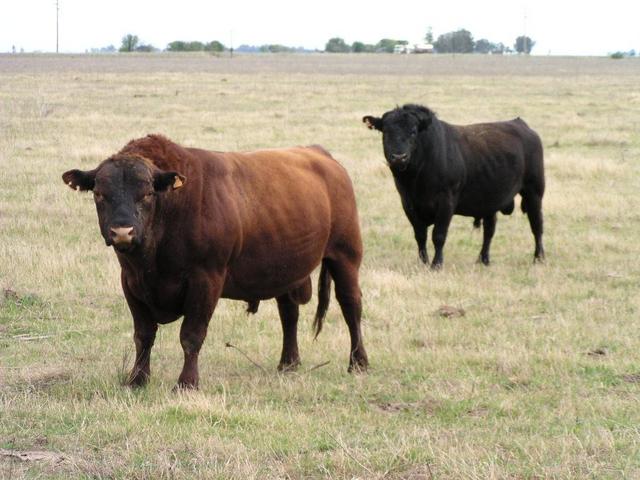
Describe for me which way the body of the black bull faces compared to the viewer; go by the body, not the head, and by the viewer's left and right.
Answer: facing the viewer and to the left of the viewer

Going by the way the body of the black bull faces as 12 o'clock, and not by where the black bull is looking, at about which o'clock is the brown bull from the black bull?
The brown bull is roughly at 11 o'clock from the black bull.

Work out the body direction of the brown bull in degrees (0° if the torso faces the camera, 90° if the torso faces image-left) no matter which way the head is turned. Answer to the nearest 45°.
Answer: approximately 45°

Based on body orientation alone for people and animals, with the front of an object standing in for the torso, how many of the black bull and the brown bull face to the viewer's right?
0

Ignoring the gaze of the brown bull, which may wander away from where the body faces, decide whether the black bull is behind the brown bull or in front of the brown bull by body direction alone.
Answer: behind
